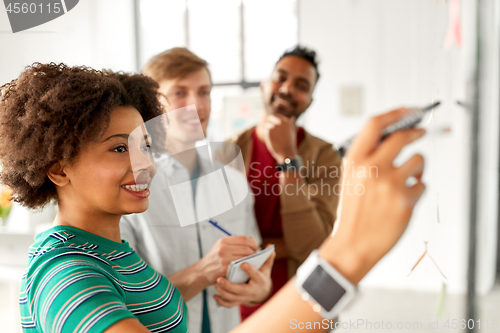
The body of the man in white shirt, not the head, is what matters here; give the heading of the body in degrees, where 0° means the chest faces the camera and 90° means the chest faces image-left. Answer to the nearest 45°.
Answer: approximately 315°
